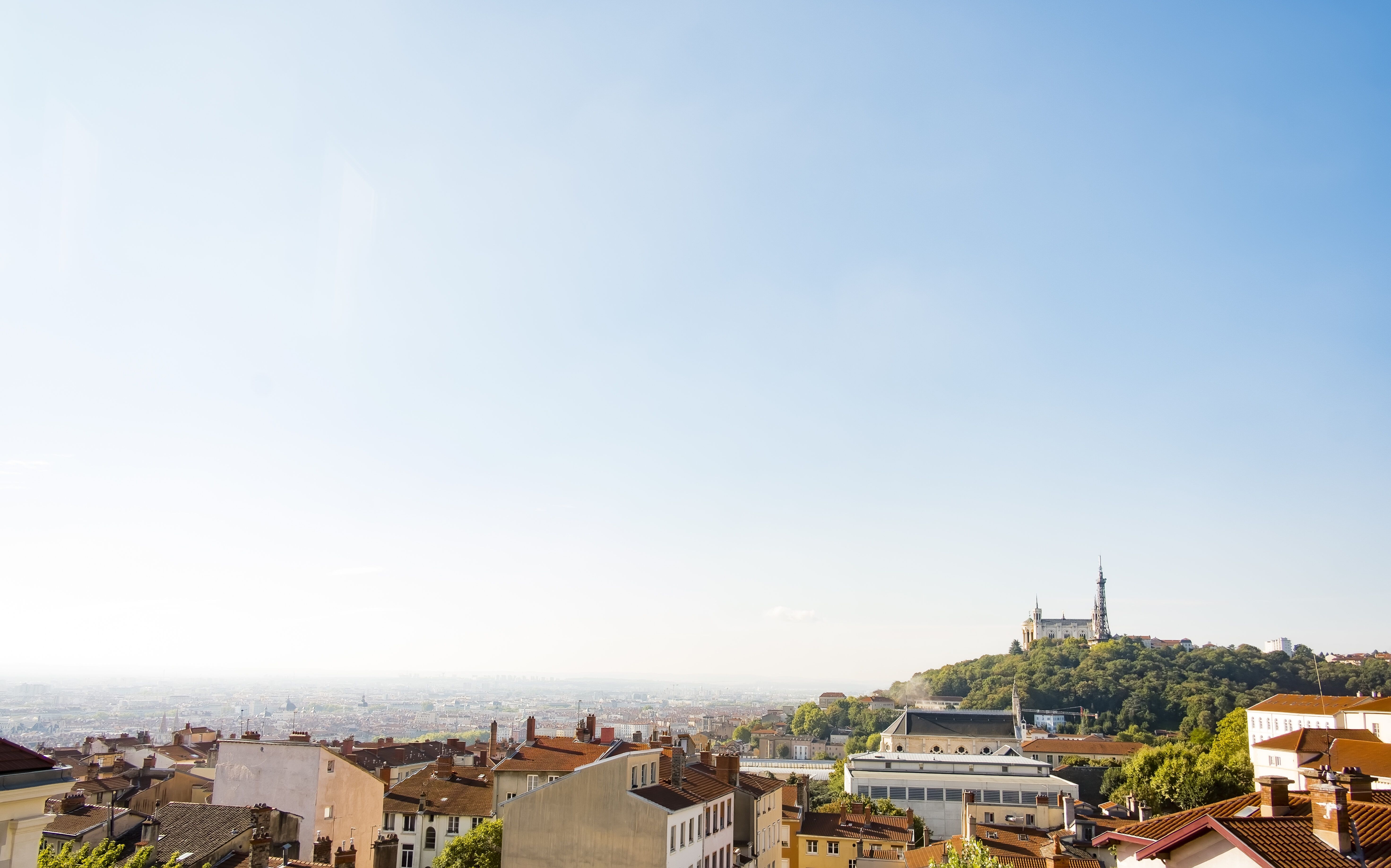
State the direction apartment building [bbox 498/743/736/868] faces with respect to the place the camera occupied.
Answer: facing the viewer and to the right of the viewer

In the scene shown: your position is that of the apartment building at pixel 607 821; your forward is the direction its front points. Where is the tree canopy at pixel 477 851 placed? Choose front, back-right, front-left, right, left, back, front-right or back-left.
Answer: back

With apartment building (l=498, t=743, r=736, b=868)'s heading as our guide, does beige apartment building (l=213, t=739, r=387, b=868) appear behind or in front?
behind
